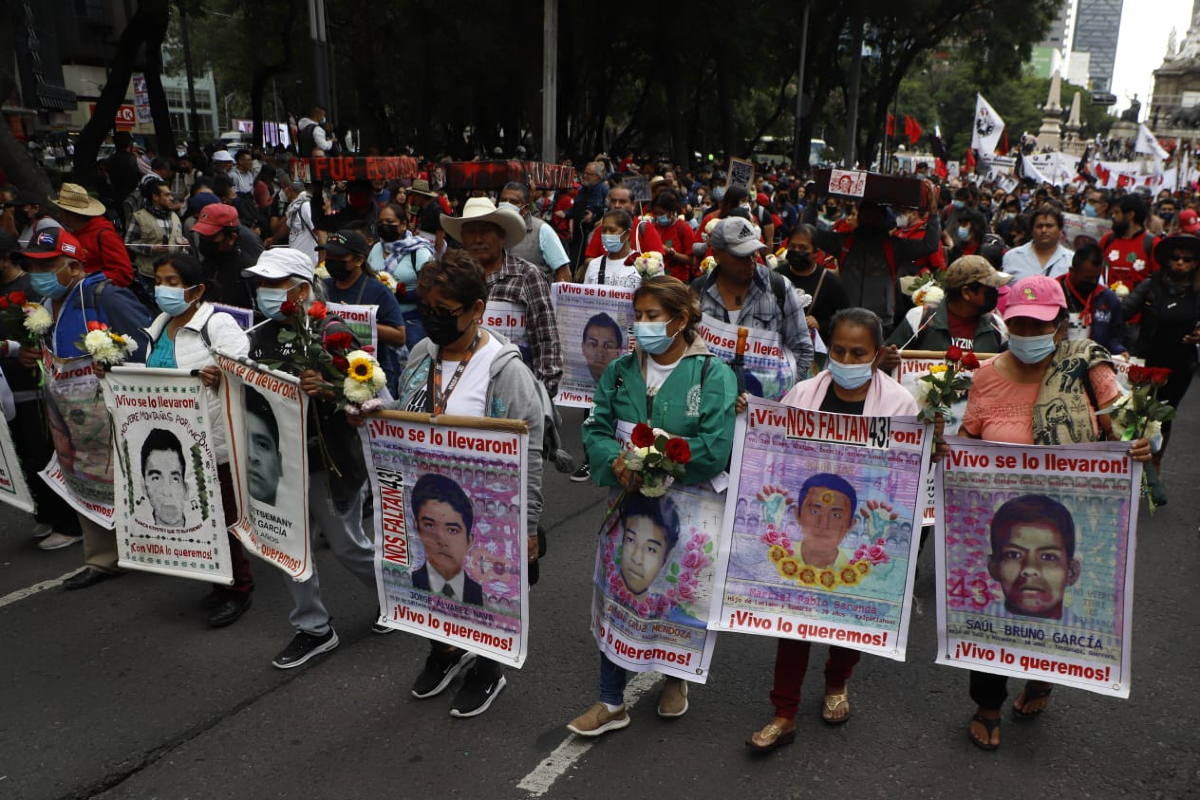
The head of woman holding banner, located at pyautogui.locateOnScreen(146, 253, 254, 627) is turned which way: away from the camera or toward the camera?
toward the camera

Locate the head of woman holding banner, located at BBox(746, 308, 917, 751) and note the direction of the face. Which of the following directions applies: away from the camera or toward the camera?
toward the camera

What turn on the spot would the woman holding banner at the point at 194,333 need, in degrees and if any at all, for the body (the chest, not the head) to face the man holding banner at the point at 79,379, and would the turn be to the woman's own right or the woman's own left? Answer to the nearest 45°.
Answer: approximately 90° to the woman's own right

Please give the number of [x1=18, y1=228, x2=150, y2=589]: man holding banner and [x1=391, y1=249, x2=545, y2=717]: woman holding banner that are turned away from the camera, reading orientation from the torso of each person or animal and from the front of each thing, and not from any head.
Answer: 0

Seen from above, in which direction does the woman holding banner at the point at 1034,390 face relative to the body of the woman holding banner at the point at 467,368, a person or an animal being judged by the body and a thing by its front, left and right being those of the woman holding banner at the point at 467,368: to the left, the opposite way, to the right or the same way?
the same way

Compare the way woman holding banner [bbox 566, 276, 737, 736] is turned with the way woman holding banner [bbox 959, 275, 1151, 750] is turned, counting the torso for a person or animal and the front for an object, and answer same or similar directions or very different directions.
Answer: same or similar directions

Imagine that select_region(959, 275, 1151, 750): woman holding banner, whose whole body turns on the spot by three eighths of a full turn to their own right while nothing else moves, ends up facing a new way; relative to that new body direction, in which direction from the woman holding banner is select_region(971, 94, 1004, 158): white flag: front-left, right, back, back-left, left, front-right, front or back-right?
front-right

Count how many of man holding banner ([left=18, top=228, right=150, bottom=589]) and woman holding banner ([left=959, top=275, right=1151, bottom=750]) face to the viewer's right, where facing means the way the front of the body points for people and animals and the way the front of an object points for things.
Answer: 0

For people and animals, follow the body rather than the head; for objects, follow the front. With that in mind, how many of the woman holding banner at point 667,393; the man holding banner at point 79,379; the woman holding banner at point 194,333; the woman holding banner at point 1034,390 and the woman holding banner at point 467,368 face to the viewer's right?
0

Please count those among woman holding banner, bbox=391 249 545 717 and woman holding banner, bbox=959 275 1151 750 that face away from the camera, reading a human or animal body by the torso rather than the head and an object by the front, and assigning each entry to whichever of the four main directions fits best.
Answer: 0

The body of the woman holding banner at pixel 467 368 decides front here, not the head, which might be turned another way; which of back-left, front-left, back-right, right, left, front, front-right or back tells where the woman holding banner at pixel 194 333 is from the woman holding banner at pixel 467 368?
right

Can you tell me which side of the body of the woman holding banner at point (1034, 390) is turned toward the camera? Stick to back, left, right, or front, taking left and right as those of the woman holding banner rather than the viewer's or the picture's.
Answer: front

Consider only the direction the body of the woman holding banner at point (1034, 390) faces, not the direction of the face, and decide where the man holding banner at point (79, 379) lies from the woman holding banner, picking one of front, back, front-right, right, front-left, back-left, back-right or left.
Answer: right

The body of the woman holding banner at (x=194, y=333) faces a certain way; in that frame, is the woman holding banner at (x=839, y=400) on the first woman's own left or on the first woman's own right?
on the first woman's own left

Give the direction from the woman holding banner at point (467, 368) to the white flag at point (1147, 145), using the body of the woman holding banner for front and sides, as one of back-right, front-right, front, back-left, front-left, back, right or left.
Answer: back

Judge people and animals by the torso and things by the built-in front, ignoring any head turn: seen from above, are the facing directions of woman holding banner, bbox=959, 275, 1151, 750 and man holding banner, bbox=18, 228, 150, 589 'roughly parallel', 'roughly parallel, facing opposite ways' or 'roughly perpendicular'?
roughly parallel

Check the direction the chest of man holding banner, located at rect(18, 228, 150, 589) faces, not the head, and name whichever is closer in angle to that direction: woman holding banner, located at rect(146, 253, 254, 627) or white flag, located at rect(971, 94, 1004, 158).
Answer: the woman holding banner

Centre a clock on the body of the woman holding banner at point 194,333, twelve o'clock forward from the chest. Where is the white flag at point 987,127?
The white flag is roughly at 6 o'clock from the woman holding banner.

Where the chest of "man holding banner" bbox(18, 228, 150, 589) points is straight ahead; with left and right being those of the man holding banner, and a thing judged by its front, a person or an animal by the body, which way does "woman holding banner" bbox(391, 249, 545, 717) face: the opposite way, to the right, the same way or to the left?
the same way

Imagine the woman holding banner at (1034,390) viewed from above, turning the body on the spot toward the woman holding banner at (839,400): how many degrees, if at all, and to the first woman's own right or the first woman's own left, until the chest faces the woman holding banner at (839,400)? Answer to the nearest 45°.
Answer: approximately 45° to the first woman's own right

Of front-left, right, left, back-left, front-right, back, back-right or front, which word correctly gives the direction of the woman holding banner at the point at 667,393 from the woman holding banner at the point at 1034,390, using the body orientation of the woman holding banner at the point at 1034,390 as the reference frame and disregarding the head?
front-right
